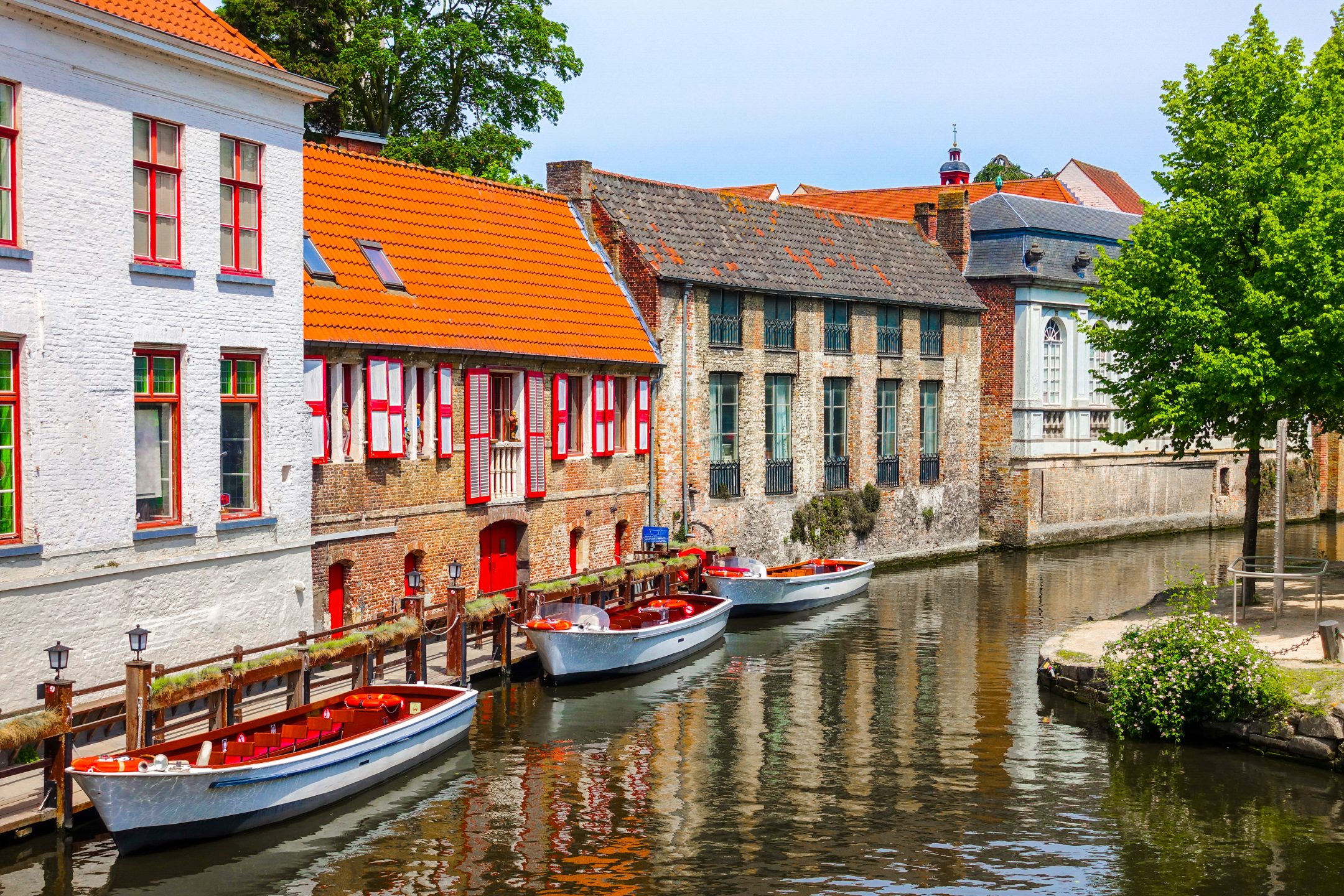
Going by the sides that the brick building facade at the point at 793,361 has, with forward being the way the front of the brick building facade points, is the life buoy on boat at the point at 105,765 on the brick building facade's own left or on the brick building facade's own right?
on the brick building facade's own right

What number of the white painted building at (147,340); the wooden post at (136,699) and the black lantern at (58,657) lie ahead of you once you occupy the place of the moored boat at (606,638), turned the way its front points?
3

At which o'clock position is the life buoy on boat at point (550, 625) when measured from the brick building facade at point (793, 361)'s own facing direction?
The life buoy on boat is roughly at 2 o'clock from the brick building facade.

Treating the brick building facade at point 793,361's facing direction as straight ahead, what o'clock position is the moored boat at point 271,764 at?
The moored boat is roughly at 2 o'clock from the brick building facade.

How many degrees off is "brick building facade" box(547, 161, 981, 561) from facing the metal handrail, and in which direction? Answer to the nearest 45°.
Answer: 0° — it already faces it

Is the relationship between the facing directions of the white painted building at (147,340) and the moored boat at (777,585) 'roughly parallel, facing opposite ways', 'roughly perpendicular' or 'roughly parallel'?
roughly perpendicular

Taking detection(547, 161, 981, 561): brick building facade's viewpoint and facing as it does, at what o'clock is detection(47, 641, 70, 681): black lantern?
The black lantern is roughly at 2 o'clock from the brick building facade.

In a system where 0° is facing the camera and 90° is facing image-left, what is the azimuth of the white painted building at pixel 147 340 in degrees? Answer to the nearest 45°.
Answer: approximately 315°

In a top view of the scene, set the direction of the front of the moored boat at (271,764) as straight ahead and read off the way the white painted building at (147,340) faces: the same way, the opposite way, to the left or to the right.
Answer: to the left

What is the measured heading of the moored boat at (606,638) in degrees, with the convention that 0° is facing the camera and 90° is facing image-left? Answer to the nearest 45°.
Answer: approximately 45°

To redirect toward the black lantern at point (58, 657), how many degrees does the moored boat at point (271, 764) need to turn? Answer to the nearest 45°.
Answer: approximately 45° to its right

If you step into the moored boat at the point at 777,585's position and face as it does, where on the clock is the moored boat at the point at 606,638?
the moored boat at the point at 606,638 is roughly at 11 o'clock from the moored boat at the point at 777,585.

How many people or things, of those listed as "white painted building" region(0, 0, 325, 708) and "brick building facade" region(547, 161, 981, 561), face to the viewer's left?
0

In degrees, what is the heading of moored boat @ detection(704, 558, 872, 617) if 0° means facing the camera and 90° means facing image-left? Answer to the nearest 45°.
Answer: approximately 45°

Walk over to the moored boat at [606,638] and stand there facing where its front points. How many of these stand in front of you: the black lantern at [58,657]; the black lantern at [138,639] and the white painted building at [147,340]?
3

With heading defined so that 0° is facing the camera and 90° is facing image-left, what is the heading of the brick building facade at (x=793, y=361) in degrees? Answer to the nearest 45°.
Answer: approximately 315°

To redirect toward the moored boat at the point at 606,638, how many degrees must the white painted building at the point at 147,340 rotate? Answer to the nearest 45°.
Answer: approximately 90° to its left
